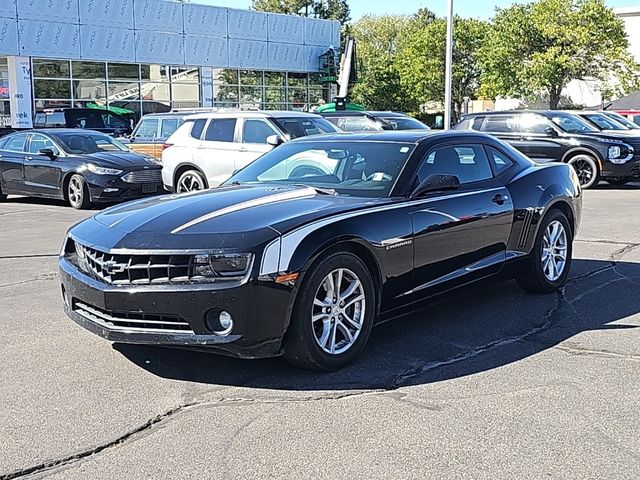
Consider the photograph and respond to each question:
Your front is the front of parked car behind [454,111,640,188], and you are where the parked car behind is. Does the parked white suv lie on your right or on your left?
on your right

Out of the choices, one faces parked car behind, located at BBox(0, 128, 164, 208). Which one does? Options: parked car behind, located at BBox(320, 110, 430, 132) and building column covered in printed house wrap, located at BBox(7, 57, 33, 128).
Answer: the building column covered in printed house wrap

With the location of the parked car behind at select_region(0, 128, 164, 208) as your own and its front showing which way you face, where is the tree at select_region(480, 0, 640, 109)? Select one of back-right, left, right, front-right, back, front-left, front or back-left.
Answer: left

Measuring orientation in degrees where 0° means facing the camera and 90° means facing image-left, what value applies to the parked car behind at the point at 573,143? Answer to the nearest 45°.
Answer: approximately 315°

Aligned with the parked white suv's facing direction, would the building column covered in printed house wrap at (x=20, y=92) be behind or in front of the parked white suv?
behind

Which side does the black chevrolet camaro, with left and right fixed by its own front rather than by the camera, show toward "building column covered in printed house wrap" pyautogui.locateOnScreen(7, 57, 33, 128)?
right

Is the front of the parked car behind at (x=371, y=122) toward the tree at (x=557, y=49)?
no

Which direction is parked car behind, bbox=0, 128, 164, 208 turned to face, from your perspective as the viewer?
facing the viewer and to the right of the viewer

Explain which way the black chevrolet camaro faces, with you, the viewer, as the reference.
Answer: facing the viewer and to the left of the viewer

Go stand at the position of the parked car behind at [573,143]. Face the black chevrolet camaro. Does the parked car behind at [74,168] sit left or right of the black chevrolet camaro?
right

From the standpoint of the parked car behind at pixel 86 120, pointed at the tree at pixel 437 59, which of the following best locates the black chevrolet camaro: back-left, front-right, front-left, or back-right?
back-right

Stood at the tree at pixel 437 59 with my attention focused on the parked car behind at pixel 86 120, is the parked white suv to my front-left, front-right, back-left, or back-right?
front-left

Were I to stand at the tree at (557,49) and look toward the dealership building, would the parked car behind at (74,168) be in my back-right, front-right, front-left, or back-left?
front-left

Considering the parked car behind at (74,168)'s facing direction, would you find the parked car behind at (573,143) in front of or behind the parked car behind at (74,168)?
in front

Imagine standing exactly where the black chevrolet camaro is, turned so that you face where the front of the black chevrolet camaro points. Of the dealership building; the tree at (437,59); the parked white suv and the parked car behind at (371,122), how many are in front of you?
0

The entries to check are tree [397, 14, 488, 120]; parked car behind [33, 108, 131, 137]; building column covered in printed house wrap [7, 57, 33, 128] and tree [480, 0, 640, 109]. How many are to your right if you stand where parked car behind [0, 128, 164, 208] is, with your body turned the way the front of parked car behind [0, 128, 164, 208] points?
0

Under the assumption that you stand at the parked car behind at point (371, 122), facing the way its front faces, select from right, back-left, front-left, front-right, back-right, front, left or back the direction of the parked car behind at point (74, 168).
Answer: right
